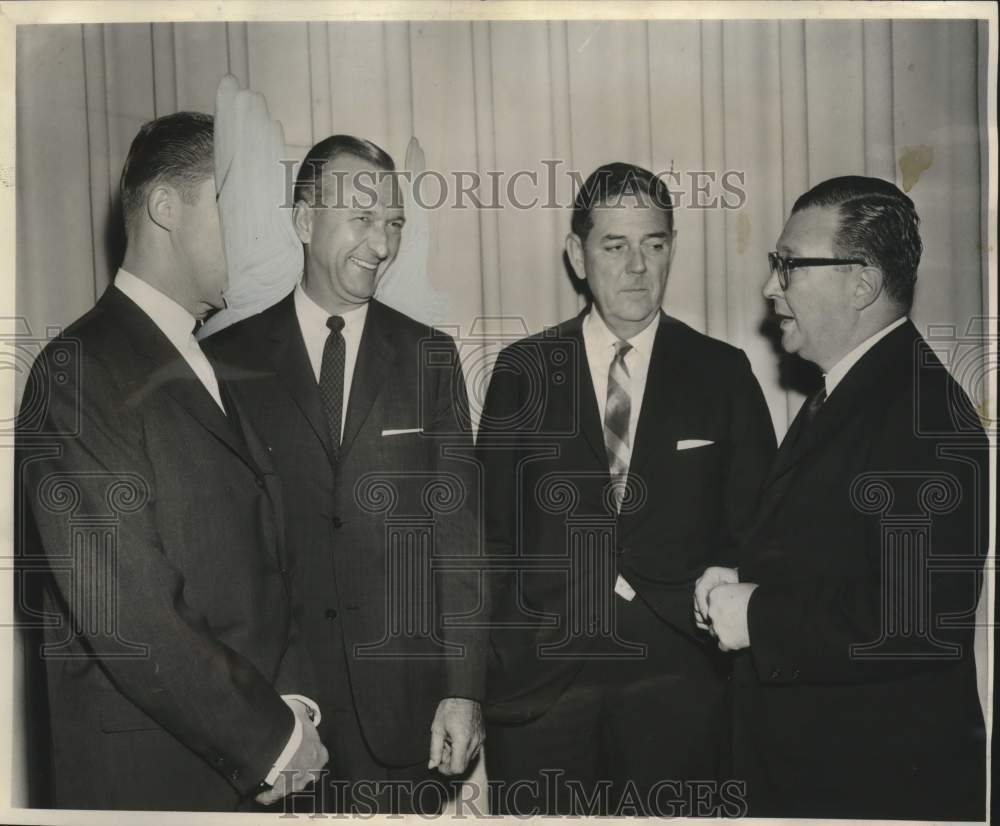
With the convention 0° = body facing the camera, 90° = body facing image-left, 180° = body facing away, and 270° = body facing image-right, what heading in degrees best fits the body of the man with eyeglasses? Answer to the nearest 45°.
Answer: approximately 90°

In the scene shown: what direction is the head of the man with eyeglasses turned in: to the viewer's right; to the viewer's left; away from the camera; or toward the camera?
to the viewer's left

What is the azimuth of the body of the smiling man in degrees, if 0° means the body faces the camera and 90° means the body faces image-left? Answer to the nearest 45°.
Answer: approximately 0°

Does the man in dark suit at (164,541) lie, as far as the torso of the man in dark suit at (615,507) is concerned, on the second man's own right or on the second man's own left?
on the second man's own right

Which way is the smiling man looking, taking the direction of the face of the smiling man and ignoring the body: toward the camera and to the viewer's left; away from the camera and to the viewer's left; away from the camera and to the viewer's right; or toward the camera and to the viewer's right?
toward the camera and to the viewer's right
